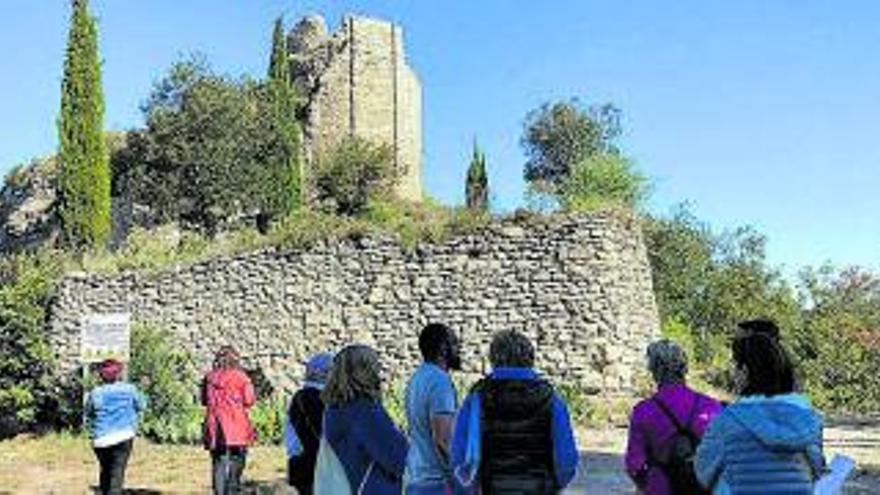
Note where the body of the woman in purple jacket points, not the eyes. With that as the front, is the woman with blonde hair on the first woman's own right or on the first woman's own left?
on the first woman's own left

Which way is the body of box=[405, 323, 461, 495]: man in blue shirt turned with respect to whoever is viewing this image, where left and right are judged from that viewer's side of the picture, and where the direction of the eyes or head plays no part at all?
facing away from the viewer and to the right of the viewer

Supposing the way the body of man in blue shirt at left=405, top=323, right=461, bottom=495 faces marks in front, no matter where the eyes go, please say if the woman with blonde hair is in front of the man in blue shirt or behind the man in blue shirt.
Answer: behind

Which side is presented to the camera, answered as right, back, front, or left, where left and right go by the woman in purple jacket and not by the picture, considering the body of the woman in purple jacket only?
back

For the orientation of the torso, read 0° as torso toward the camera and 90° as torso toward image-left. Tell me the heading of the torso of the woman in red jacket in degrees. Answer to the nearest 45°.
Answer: approximately 180°

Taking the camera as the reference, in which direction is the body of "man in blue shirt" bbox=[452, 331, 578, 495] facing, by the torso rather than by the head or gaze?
away from the camera

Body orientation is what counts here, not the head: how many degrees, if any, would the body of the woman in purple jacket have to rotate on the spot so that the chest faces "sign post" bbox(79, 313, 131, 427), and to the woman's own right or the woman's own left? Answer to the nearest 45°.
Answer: approximately 45° to the woman's own left

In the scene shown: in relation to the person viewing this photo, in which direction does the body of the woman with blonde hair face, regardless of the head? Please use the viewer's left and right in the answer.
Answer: facing away from the viewer
